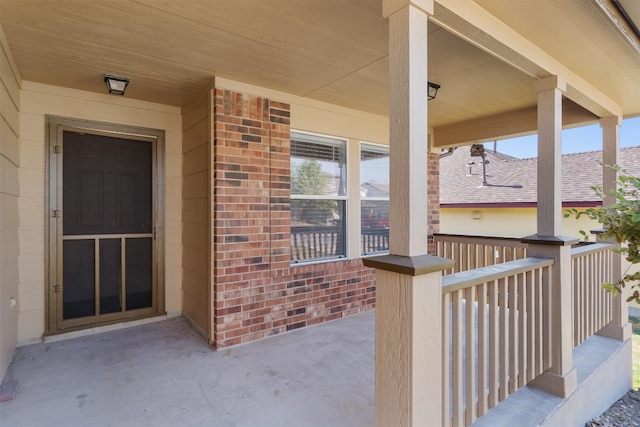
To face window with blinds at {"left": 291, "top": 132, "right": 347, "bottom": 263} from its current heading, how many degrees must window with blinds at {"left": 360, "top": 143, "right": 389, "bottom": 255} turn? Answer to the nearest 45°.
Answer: approximately 90° to its right

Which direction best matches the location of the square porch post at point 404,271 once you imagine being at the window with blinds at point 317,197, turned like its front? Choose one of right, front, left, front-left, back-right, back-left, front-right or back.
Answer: front-right

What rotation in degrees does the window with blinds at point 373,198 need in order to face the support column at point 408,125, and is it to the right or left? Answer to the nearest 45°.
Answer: approximately 45° to its right

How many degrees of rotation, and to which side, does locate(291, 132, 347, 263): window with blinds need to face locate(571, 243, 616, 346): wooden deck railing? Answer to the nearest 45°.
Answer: approximately 45° to its left

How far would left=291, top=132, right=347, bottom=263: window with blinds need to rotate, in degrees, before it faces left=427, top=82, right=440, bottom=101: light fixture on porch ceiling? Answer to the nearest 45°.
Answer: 0° — it already faces it

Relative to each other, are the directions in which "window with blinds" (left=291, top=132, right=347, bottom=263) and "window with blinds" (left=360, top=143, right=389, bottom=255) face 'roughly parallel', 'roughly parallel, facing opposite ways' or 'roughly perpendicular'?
roughly parallel

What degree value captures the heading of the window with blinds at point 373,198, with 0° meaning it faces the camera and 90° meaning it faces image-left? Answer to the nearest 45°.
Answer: approximately 315°

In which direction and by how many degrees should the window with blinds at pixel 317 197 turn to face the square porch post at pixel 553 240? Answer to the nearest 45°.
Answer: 0° — it already faces it

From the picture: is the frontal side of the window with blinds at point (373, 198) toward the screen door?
no

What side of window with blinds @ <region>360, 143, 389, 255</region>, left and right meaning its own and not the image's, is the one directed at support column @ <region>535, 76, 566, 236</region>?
front

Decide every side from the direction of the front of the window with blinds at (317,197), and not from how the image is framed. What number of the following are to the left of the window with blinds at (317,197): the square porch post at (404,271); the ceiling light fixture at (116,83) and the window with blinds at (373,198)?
1

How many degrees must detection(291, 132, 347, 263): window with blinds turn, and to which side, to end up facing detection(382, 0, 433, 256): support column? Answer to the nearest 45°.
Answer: approximately 45° to its right

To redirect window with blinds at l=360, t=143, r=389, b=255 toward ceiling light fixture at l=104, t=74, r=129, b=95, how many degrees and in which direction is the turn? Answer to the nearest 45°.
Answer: approximately 90° to its right

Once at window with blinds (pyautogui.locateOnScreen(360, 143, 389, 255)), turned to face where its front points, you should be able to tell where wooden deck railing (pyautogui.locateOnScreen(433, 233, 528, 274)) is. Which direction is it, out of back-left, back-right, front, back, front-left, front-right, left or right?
front-left

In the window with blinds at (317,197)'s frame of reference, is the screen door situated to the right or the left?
on its right
